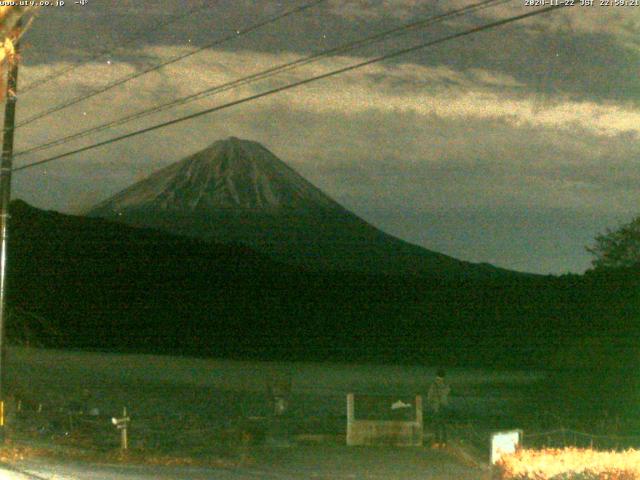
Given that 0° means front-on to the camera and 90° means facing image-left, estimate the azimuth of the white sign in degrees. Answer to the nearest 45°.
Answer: approximately 0°

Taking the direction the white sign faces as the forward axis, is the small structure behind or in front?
behind

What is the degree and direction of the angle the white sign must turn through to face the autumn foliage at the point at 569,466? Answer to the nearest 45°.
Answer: approximately 45° to its left

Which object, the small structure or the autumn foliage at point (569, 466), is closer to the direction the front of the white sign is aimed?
the autumn foliage
